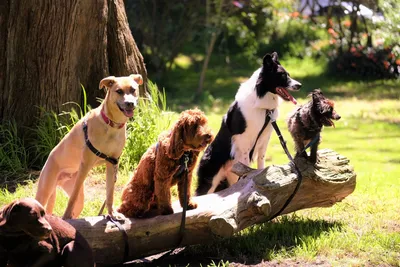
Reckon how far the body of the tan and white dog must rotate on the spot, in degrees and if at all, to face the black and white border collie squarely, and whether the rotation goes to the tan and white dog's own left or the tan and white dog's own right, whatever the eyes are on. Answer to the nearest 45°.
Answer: approximately 90° to the tan and white dog's own left

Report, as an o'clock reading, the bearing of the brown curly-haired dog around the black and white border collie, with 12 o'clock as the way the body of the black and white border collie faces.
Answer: The brown curly-haired dog is roughly at 4 o'clock from the black and white border collie.

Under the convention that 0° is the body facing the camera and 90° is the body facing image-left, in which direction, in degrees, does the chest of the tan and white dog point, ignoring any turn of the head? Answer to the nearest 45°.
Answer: approximately 315°

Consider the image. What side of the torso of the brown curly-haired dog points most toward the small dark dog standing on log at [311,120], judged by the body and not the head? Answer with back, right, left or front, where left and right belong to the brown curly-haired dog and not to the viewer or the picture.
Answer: left

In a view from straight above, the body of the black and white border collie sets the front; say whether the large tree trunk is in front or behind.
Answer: behind

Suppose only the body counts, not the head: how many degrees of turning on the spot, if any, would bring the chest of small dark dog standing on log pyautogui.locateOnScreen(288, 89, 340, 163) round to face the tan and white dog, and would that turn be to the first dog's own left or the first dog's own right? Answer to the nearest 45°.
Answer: approximately 90° to the first dog's own right

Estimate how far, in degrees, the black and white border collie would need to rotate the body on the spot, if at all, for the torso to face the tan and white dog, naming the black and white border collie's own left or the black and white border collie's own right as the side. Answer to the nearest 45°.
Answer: approximately 135° to the black and white border collie's own right
